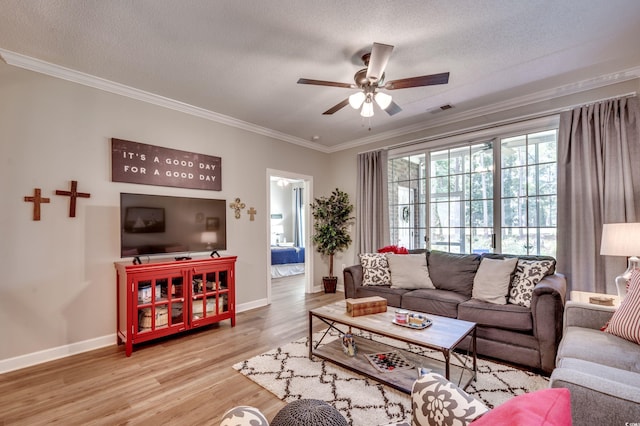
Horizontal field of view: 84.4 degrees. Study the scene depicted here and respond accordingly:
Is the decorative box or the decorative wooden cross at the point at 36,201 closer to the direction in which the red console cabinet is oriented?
the decorative box

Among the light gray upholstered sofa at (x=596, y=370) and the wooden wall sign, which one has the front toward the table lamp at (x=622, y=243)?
the wooden wall sign

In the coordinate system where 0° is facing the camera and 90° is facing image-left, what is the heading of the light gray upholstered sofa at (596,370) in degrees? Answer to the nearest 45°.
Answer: approximately 90°

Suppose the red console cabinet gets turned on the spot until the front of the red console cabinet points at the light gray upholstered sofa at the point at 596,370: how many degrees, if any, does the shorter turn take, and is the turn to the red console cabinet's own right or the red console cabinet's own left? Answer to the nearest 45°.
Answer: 0° — it already faces it

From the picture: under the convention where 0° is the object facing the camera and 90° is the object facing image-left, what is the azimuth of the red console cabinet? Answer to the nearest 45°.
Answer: approximately 315°

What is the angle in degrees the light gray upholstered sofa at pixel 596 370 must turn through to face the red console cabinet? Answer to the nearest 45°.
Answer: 0° — it already faces it
